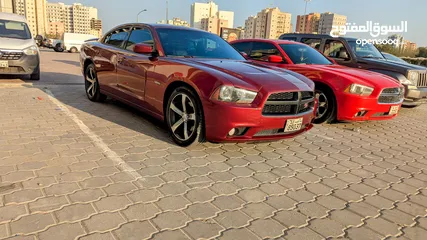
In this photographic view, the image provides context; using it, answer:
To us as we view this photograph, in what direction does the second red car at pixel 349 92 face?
facing the viewer and to the right of the viewer

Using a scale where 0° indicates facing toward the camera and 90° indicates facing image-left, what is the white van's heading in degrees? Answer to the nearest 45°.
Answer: approximately 0°

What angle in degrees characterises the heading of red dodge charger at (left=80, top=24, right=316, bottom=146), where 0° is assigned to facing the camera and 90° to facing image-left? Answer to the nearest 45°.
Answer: approximately 315°

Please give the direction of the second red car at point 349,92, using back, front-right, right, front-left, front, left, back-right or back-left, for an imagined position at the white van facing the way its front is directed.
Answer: front-left

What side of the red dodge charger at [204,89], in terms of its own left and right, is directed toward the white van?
back

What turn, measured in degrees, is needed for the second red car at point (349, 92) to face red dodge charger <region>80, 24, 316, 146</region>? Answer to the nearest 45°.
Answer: approximately 90° to its right

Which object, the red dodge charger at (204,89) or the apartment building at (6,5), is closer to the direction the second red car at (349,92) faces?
the red dodge charger

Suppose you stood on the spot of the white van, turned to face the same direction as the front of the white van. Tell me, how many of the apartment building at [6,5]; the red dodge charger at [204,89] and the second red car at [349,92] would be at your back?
1

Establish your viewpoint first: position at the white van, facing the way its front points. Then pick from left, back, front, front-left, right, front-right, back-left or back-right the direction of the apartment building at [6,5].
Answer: back
